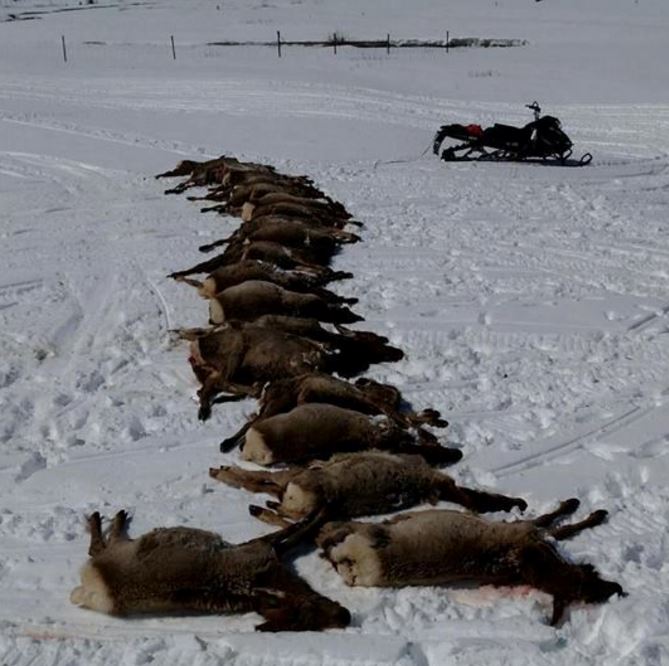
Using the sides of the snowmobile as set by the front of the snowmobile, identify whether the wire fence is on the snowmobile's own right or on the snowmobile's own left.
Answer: on the snowmobile's own left

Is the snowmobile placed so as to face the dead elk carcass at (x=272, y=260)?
no

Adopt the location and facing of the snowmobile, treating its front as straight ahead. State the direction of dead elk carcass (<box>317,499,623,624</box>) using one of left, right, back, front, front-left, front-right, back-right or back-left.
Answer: right

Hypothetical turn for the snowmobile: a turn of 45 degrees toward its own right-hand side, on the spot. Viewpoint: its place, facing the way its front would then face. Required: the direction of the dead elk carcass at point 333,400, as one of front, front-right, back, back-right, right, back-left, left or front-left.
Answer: front-right

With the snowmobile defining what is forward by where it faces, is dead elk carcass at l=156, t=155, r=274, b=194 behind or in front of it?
behind

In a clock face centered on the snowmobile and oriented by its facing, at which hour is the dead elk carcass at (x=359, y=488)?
The dead elk carcass is roughly at 3 o'clock from the snowmobile.

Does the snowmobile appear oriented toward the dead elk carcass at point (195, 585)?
no

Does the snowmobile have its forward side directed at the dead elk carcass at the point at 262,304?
no

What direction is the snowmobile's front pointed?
to the viewer's right

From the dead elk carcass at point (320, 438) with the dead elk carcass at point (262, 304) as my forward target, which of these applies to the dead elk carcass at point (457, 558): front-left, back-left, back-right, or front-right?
back-right

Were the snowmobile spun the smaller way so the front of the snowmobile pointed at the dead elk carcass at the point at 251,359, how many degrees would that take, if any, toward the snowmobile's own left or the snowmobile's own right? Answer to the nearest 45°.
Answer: approximately 90° to the snowmobile's own right

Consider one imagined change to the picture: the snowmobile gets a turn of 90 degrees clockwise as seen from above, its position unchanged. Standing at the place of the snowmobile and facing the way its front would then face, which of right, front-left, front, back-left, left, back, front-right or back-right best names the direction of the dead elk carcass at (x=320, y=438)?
front

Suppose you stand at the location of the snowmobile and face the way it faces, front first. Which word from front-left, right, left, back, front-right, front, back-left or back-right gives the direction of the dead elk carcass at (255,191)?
back-right
